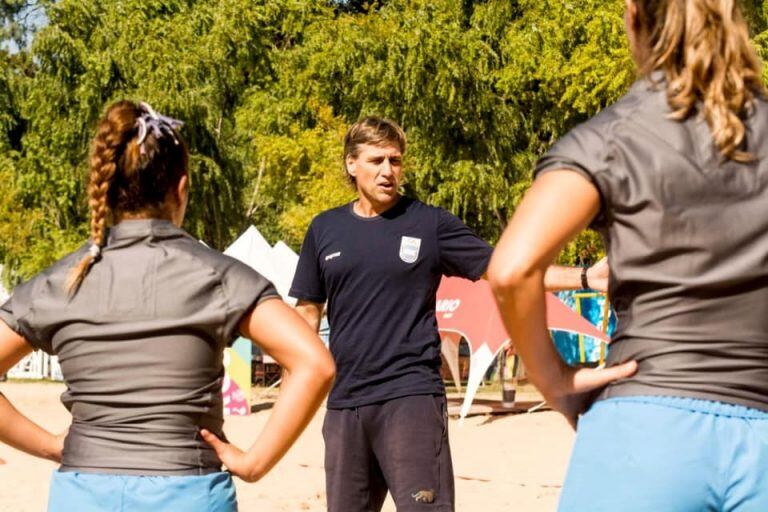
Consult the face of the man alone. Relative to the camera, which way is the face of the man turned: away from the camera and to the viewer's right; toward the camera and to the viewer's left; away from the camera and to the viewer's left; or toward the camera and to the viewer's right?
toward the camera and to the viewer's right

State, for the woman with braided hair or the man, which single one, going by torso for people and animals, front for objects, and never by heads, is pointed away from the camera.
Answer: the woman with braided hair

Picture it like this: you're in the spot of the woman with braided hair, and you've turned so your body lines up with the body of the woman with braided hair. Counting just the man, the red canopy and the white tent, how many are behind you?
0

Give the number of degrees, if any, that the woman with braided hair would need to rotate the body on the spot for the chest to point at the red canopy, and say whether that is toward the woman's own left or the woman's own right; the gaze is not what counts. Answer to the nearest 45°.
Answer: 0° — they already face it

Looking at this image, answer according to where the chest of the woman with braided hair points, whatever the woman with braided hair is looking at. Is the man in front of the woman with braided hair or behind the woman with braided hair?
in front

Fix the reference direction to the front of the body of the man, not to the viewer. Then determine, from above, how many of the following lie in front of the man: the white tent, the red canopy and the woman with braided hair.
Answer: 1

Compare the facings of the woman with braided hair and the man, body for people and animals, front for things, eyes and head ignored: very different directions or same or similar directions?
very different directions

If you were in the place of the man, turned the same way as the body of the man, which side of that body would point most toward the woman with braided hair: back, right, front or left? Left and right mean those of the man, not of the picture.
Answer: front

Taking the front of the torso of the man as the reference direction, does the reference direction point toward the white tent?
no

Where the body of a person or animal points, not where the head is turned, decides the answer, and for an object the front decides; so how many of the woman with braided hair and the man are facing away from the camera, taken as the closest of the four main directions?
1

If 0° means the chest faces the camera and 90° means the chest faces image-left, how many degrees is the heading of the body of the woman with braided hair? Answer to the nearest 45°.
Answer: approximately 180°

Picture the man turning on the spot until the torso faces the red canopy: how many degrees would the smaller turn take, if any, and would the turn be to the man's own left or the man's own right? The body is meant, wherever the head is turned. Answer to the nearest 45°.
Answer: approximately 180°

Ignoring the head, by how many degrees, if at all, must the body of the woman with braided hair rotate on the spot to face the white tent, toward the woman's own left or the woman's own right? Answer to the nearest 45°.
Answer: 0° — they already face it

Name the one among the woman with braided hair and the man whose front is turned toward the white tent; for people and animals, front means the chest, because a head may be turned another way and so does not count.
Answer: the woman with braided hair

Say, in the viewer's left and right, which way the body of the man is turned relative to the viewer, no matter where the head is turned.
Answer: facing the viewer
